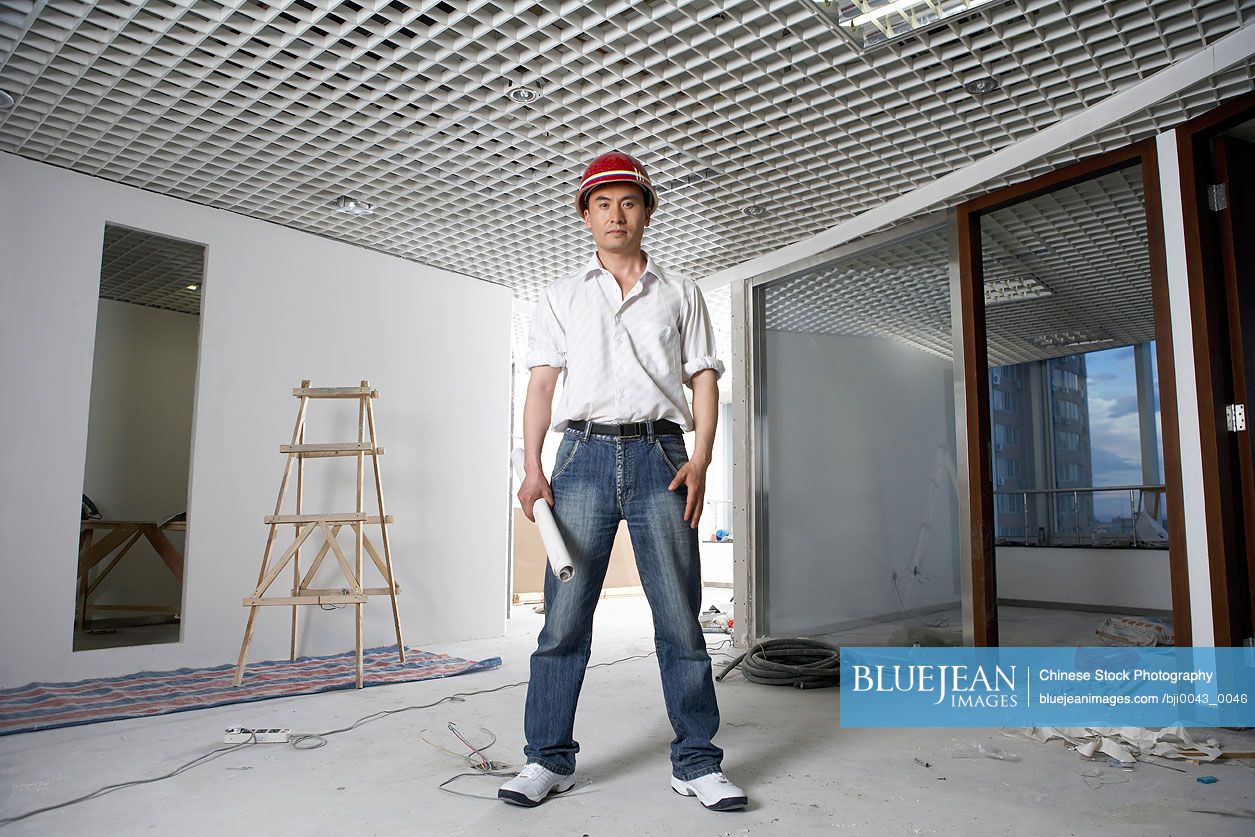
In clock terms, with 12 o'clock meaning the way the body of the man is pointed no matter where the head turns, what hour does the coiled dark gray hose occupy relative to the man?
The coiled dark gray hose is roughly at 7 o'clock from the man.

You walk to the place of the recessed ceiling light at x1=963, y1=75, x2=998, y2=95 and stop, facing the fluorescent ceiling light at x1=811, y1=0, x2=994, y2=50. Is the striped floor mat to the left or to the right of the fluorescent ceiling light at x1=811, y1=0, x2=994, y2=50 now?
right

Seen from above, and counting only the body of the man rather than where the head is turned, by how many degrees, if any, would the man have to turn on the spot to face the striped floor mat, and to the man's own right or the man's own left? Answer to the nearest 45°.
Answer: approximately 135° to the man's own right

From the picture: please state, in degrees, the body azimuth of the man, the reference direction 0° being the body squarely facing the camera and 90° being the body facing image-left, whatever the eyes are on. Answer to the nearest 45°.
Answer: approximately 0°

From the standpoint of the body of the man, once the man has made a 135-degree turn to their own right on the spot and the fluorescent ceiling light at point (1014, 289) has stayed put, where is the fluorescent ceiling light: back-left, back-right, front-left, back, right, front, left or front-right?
right

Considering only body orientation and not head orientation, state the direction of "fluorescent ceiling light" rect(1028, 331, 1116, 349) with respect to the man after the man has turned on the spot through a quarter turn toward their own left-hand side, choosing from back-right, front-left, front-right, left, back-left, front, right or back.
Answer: front-left

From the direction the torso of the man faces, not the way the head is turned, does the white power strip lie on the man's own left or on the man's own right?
on the man's own right

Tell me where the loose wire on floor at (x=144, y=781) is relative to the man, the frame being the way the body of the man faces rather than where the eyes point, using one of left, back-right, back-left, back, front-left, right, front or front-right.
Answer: right

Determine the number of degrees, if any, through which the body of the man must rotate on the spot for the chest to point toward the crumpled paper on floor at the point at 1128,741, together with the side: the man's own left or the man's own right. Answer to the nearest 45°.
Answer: approximately 90° to the man's own left

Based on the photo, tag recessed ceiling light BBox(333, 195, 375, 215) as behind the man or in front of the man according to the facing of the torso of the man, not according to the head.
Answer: behind
